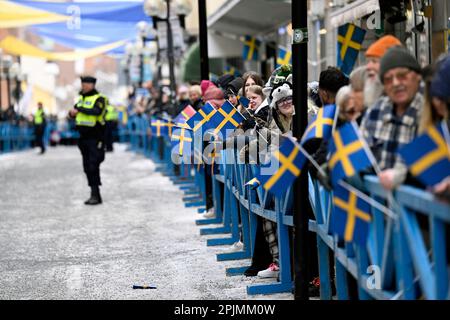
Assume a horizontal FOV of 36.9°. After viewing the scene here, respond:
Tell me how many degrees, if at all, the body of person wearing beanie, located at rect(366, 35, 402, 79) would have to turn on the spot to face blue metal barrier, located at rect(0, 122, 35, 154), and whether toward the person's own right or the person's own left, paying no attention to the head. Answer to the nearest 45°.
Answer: approximately 90° to the person's own right

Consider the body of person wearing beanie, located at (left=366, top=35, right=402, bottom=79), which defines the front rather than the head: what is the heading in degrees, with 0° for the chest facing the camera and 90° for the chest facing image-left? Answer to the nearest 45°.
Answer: approximately 45°

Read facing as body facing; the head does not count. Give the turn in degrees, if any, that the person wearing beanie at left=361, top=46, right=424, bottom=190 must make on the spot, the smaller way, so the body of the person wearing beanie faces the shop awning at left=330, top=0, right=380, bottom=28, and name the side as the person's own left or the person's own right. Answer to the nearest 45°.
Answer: approximately 135° to the person's own right

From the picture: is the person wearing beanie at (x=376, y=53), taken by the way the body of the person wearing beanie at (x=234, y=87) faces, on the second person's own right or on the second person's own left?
on the second person's own left

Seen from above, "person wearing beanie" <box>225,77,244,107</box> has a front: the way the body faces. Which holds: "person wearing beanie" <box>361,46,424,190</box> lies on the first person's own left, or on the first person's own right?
on the first person's own left

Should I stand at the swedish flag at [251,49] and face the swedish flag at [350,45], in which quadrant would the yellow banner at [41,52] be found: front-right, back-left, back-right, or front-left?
back-right

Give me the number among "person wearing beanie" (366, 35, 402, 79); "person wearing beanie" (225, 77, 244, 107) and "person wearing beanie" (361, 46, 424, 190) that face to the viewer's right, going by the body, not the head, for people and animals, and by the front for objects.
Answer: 0

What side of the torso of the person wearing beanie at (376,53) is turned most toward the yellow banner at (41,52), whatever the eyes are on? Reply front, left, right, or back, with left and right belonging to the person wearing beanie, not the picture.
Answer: right
